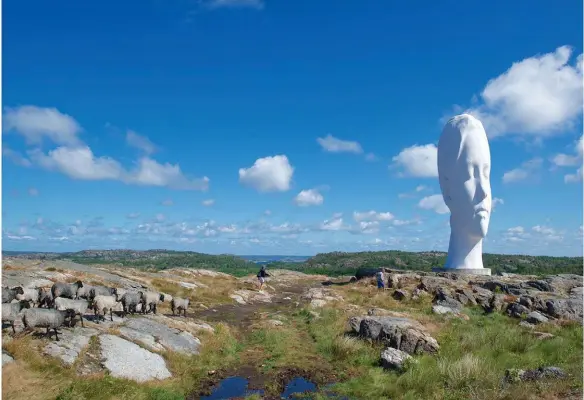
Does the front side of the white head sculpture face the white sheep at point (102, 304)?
no

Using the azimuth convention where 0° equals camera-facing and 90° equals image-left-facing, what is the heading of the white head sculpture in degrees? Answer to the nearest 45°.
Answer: approximately 315°

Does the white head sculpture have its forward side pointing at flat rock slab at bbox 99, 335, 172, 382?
no

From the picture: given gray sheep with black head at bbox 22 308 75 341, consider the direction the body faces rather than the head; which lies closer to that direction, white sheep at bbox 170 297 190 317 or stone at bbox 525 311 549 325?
the stone

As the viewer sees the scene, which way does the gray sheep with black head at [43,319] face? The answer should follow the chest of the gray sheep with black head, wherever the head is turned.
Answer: to the viewer's right

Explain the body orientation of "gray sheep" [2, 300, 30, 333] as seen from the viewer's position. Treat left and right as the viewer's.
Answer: facing to the right of the viewer

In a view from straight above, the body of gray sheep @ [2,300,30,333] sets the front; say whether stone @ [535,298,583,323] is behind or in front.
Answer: in front

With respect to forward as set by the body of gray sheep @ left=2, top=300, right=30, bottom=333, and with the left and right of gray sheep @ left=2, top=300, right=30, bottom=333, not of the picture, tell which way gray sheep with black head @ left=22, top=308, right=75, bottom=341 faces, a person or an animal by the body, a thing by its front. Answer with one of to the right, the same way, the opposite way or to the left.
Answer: the same way

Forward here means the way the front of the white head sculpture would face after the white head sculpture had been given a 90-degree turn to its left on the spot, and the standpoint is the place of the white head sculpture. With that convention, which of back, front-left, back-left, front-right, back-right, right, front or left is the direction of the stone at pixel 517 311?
back-right
